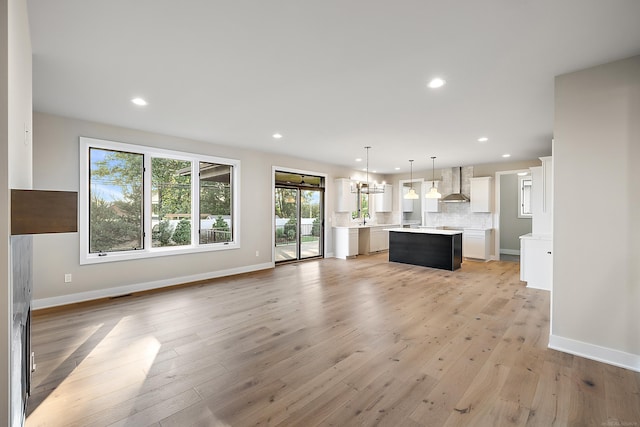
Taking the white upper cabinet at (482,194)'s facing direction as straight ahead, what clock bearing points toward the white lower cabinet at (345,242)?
The white lower cabinet is roughly at 2 o'clock from the white upper cabinet.

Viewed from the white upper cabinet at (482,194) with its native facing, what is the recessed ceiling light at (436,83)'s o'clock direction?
The recessed ceiling light is roughly at 12 o'clock from the white upper cabinet.

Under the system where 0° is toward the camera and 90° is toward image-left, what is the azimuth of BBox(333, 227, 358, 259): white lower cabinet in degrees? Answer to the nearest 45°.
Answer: approximately 315°

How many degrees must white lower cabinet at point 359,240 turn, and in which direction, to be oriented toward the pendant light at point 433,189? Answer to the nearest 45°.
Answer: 0° — it already faces it

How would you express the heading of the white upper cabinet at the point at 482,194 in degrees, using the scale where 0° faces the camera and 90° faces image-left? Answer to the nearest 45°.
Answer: approximately 0°

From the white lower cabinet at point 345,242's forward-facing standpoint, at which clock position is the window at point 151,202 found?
The window is roughly at 3 o'clock from the white lower cabinet.

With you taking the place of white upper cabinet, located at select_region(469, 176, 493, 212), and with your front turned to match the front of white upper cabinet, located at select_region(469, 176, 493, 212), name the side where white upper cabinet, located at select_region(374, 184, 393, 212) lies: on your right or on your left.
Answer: on your right

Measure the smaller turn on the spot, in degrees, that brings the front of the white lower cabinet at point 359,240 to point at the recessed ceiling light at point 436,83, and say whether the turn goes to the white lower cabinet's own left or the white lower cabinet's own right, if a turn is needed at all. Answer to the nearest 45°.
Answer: approximately 45° to the white lower cabinet's own right
